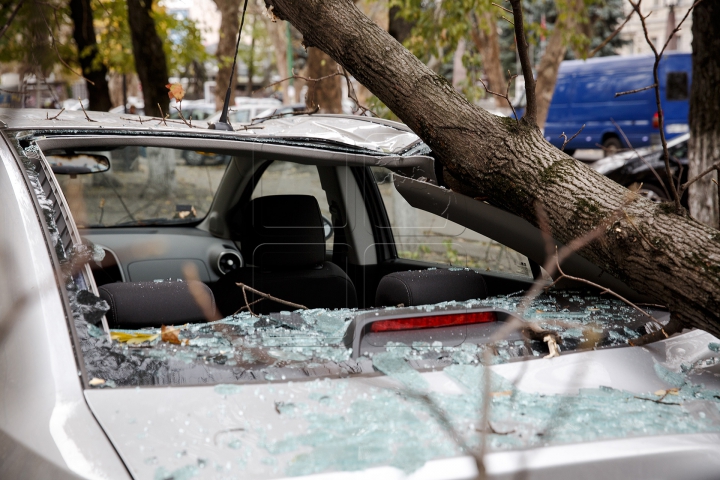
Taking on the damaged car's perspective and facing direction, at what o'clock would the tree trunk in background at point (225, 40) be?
The tree trunk in background is roughly at 1 o'clock from the damaged car.

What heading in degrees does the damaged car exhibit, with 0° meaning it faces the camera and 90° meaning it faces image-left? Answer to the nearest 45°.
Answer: approximately 135°

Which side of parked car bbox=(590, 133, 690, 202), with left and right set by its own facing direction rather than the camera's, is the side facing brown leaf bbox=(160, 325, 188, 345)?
left

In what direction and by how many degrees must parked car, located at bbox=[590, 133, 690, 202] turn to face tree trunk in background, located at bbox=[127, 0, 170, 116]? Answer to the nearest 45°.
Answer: approximately 45° to its left

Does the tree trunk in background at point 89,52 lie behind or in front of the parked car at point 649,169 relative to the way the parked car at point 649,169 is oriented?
in front

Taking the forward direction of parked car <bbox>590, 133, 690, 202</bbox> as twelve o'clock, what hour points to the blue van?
The blue van is roughly at 3 o'clock from the parked car.

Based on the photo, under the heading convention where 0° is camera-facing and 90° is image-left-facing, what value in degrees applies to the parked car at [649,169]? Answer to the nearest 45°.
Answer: approximately 90°

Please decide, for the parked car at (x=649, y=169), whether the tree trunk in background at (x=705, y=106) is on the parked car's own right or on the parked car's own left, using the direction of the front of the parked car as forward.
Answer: on the parked car's own left

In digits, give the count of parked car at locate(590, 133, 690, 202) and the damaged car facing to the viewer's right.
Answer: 0

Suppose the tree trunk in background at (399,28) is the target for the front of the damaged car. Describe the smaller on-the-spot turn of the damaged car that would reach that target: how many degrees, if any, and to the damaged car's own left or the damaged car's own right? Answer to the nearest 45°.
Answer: approximately 45° to the damaged car's own right

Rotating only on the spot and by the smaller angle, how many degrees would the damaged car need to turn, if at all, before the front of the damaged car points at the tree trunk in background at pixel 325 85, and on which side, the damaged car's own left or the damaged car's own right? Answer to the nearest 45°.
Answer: approximately 45° to the damaged car's own right

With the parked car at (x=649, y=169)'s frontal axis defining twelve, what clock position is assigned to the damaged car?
The damaged car is roughly at 9 o'clock from the parked car.
